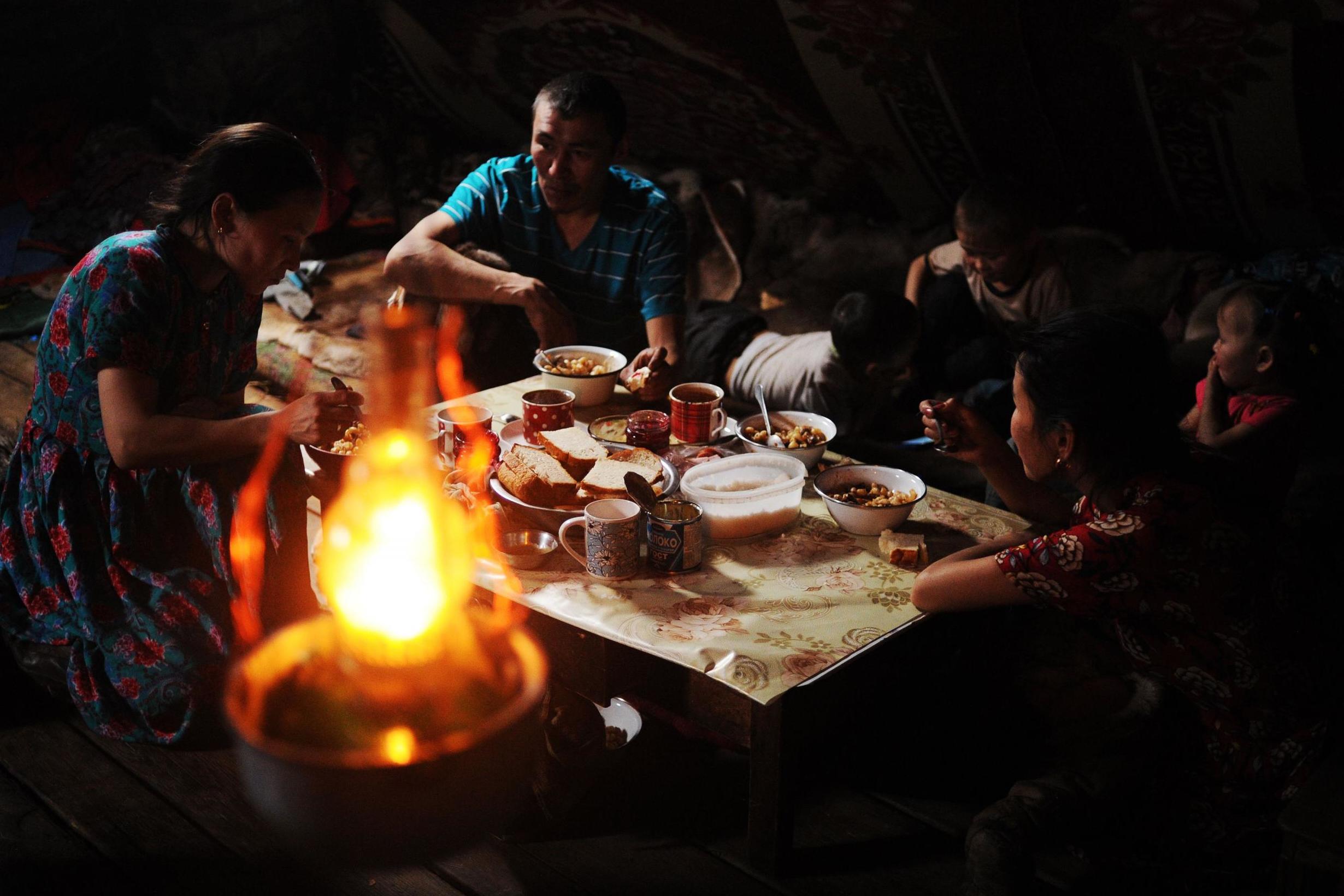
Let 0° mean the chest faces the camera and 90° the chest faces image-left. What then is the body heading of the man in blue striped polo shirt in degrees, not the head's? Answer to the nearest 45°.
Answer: approximately 0°

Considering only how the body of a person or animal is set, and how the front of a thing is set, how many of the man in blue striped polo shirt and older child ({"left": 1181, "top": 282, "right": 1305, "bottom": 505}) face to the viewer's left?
1

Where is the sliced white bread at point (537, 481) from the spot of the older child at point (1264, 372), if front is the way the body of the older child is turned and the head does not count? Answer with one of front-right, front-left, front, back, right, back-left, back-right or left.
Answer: front-left

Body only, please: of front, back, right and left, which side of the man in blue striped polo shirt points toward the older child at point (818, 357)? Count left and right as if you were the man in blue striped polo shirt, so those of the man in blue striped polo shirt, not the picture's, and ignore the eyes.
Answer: left

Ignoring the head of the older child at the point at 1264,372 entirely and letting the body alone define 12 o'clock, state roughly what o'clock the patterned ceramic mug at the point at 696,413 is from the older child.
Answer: The patterned ceramic mug is roughly at 11 o'clock from the older child.

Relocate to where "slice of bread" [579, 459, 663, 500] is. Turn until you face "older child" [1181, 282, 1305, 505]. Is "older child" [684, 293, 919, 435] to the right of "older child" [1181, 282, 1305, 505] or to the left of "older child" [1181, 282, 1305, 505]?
left

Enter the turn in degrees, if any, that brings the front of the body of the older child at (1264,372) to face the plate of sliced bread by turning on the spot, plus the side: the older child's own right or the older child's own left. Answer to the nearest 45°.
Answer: approximately 45° to the older child's own left

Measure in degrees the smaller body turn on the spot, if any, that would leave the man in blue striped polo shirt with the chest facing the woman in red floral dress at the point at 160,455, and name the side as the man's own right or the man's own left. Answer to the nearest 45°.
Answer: approximately 45° to the man's own right

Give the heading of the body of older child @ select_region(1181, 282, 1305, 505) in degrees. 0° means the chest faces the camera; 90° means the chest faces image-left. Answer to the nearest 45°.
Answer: approximately 90°
